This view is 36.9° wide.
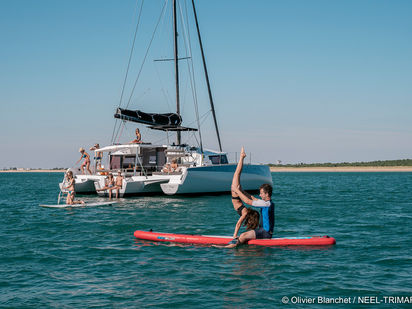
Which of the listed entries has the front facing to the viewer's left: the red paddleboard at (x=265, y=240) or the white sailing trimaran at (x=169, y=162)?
the red paddleboard

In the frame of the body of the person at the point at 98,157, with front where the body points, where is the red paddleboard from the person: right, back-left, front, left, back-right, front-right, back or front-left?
front-left

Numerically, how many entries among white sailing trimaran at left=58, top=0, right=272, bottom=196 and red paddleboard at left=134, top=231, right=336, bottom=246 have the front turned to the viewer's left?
1

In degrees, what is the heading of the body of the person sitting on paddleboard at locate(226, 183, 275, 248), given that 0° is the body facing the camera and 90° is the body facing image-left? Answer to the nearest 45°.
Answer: approximately 90°

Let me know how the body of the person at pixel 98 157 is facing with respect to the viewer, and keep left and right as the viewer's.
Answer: facing the viewer and to the left of the viewer

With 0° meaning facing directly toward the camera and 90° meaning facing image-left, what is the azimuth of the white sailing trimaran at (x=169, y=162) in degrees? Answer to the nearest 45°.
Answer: approximately 225°

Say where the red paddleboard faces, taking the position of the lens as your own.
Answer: facing to the left of the viewer

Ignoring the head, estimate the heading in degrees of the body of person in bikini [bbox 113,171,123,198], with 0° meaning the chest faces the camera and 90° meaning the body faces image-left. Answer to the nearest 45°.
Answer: approximately 45°
